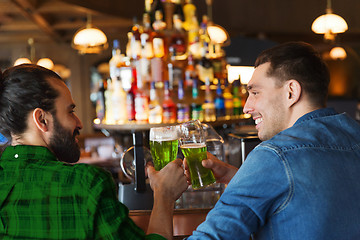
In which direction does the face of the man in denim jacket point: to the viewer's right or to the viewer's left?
to the viewer's left

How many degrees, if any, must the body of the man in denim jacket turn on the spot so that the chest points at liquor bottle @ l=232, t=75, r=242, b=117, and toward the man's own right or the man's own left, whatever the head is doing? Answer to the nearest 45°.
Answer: approximately 45° to the man's own right

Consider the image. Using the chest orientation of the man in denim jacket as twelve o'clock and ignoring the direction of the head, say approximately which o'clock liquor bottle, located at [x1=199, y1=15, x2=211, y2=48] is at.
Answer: The liquor bottle is roughly at 1 o'clock from the man in denim jacket.

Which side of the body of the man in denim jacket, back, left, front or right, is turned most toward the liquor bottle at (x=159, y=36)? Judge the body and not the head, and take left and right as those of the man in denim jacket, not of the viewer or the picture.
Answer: front

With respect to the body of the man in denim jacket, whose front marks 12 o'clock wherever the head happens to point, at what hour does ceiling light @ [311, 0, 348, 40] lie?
The ceiling light is roughly at 2 o'clock from the man in denim jacket.

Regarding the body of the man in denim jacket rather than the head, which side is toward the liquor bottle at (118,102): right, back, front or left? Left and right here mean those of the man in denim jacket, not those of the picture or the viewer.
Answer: front

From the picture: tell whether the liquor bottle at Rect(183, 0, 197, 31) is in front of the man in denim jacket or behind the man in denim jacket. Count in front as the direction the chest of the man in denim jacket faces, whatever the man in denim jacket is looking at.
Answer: in front

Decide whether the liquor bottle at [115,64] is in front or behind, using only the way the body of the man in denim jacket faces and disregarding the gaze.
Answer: in front

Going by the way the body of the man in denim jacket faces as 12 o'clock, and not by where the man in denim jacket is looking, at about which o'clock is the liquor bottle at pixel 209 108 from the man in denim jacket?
The liquor bottle is roughly at 1 o'clock from the man in denim jacket.

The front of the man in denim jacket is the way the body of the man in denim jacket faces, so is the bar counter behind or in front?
in front

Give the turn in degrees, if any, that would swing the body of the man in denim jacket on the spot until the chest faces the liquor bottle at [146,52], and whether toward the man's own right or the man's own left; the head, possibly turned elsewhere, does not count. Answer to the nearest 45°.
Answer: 0° — they already face it

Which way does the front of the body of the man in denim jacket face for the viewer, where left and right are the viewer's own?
facing away from the viewer and to the left of the viewer

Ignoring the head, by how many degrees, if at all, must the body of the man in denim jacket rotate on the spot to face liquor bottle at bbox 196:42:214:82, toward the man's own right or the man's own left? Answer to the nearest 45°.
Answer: approximately 45° to the man's own right

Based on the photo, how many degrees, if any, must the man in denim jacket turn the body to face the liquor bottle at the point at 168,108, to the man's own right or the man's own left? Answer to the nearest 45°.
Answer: approximately 45° to the man's own right
